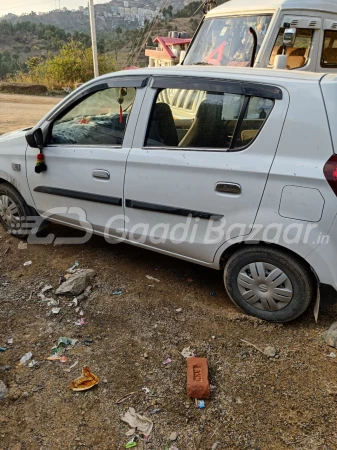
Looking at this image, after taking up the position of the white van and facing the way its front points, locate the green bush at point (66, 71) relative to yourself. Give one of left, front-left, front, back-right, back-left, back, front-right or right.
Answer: right

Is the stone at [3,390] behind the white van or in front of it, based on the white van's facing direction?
in front

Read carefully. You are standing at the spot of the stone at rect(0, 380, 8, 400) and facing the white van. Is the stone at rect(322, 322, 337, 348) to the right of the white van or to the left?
right

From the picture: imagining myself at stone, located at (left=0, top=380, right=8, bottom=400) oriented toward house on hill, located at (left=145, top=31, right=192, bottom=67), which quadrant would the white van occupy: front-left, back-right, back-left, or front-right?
front-right

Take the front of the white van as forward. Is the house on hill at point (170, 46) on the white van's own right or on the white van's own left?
on the white van's own right

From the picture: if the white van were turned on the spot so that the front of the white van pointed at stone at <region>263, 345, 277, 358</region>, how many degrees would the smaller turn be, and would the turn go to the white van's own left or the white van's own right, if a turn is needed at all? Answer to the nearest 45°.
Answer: approximately 45° to the white van's own left

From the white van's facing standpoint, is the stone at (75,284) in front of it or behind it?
in front

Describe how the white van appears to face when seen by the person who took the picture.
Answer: facing the viewer and to the left of the viewer

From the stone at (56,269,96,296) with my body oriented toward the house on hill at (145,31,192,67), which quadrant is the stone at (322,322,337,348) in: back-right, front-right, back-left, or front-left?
back-right

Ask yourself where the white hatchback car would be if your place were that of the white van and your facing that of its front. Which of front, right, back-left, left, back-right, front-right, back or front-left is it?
front-left

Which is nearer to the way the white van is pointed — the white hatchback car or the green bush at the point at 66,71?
the white hatchback car

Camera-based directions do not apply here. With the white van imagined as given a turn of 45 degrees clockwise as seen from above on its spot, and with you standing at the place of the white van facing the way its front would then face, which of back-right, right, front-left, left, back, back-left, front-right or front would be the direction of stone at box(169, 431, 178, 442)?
left

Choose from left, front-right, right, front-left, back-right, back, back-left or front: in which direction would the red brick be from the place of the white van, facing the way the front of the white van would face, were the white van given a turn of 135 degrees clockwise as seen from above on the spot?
back
